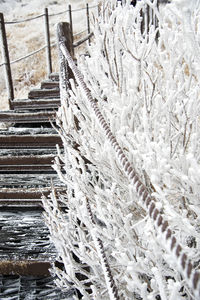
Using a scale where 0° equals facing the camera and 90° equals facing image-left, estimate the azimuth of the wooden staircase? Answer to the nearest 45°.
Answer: approximately 0°
